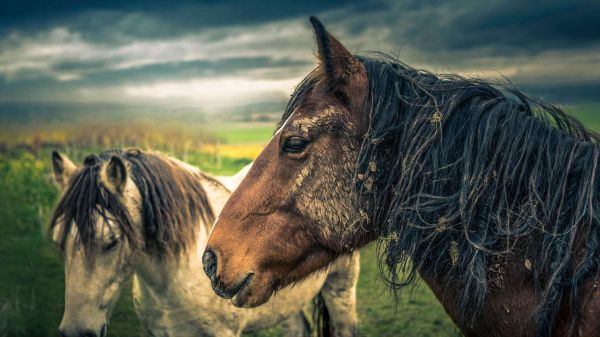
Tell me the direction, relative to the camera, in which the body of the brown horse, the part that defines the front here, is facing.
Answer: to the viewer's left

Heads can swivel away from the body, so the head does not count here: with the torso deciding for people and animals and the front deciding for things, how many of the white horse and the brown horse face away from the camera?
0

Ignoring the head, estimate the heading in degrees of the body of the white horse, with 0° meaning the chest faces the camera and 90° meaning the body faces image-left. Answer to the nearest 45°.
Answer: approximately 45°

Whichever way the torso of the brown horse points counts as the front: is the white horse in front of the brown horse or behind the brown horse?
in front

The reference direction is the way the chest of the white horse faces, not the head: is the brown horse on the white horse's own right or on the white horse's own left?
on the white horse's own left
